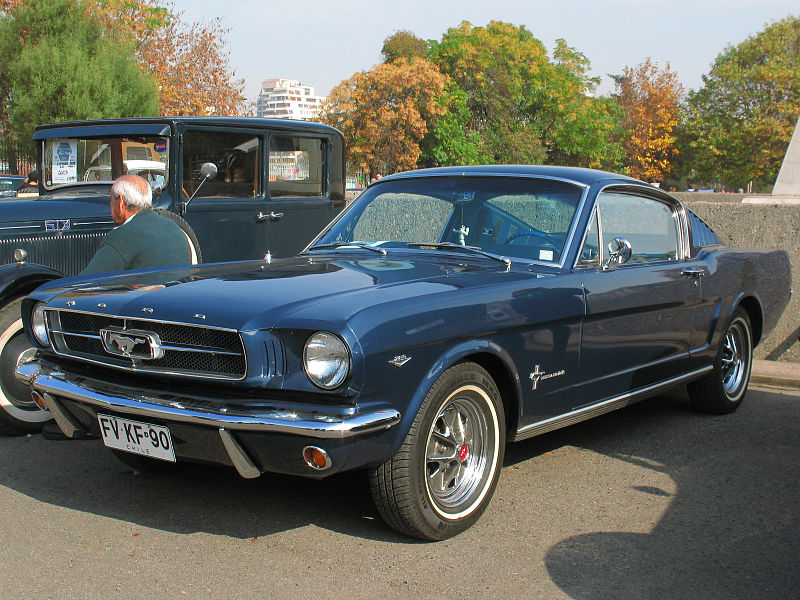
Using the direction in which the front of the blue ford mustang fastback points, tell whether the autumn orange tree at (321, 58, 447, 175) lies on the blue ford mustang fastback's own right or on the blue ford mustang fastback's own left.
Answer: on the blue ford mustang fastback's own right

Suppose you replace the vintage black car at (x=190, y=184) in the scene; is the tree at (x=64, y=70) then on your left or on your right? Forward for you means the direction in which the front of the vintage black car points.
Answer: on your right

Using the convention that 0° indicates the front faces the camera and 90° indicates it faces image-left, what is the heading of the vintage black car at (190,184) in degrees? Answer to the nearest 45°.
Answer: approximately 45°

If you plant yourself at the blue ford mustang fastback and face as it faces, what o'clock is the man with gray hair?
The man with gray hair is roughly at 3 o'clock from the blue ford mustang fastback.

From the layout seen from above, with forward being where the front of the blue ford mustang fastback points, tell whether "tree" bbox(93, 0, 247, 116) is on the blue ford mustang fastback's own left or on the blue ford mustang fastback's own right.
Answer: on the blue ford mustang fastback's own right

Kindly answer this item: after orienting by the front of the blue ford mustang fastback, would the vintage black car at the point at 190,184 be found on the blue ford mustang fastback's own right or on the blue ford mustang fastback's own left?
on the blue ford mustang fastback's own right

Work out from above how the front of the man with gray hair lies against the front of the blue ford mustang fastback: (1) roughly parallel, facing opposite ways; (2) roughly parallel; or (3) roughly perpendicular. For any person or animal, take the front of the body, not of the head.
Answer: roughly perpendicular

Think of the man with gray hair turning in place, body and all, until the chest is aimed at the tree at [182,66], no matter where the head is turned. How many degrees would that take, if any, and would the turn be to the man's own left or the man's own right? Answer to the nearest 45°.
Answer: approximately 45° to the man's own right

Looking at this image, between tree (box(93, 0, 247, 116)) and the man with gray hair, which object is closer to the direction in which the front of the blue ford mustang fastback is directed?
the man with gray hair

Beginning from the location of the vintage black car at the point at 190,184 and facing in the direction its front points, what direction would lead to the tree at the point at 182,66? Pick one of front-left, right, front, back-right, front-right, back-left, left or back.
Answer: back-right

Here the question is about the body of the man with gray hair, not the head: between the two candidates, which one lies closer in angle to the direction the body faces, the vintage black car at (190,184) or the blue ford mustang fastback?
the vintage black car

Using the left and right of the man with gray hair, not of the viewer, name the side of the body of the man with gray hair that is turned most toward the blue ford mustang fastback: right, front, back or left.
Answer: back
